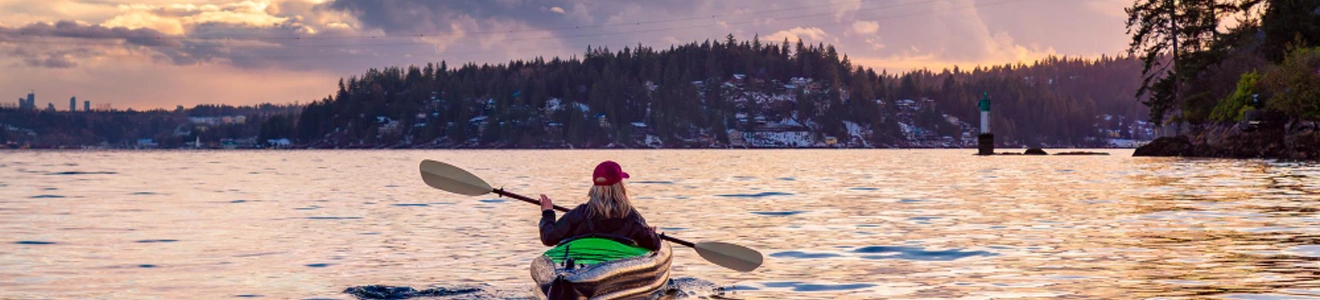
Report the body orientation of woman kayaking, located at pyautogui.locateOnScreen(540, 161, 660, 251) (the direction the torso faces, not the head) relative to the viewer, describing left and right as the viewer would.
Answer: facing away from the viewer
